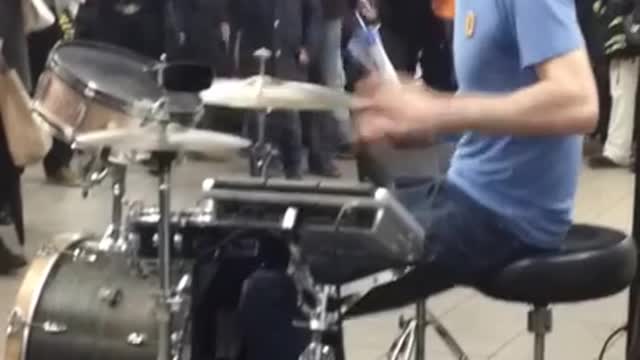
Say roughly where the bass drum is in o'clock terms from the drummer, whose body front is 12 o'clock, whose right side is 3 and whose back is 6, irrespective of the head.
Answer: The bass drum is roughly at 12 o'clock from the drummer.

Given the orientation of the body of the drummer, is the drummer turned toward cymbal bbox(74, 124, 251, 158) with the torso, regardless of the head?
yes

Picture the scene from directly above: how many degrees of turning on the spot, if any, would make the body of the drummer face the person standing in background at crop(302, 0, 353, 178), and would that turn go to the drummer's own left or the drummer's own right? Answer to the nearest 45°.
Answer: approximately 90° to the drummer's own right

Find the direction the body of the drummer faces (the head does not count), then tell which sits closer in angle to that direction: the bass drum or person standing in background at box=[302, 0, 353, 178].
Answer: the bass drum

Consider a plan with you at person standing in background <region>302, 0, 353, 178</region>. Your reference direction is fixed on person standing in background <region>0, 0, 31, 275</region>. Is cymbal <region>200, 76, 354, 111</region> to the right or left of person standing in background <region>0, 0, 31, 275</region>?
left

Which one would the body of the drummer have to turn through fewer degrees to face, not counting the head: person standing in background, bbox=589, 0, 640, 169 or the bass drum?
the bass drum

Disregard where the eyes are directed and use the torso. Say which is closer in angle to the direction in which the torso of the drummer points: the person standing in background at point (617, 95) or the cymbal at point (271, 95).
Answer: the cymbal

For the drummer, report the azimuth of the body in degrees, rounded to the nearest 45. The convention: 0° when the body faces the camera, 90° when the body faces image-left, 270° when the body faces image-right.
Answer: approximately 90°

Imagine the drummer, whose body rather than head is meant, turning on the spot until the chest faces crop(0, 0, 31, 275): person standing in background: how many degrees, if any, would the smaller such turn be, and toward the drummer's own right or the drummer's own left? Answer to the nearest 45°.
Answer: approximately 45° to the drummer's own right

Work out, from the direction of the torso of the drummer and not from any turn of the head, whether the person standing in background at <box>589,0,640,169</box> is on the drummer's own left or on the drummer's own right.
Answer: on the drummer's own right

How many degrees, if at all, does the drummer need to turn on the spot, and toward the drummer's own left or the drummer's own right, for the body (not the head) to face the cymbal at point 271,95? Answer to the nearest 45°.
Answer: approximately 45° to the drummer's own right
